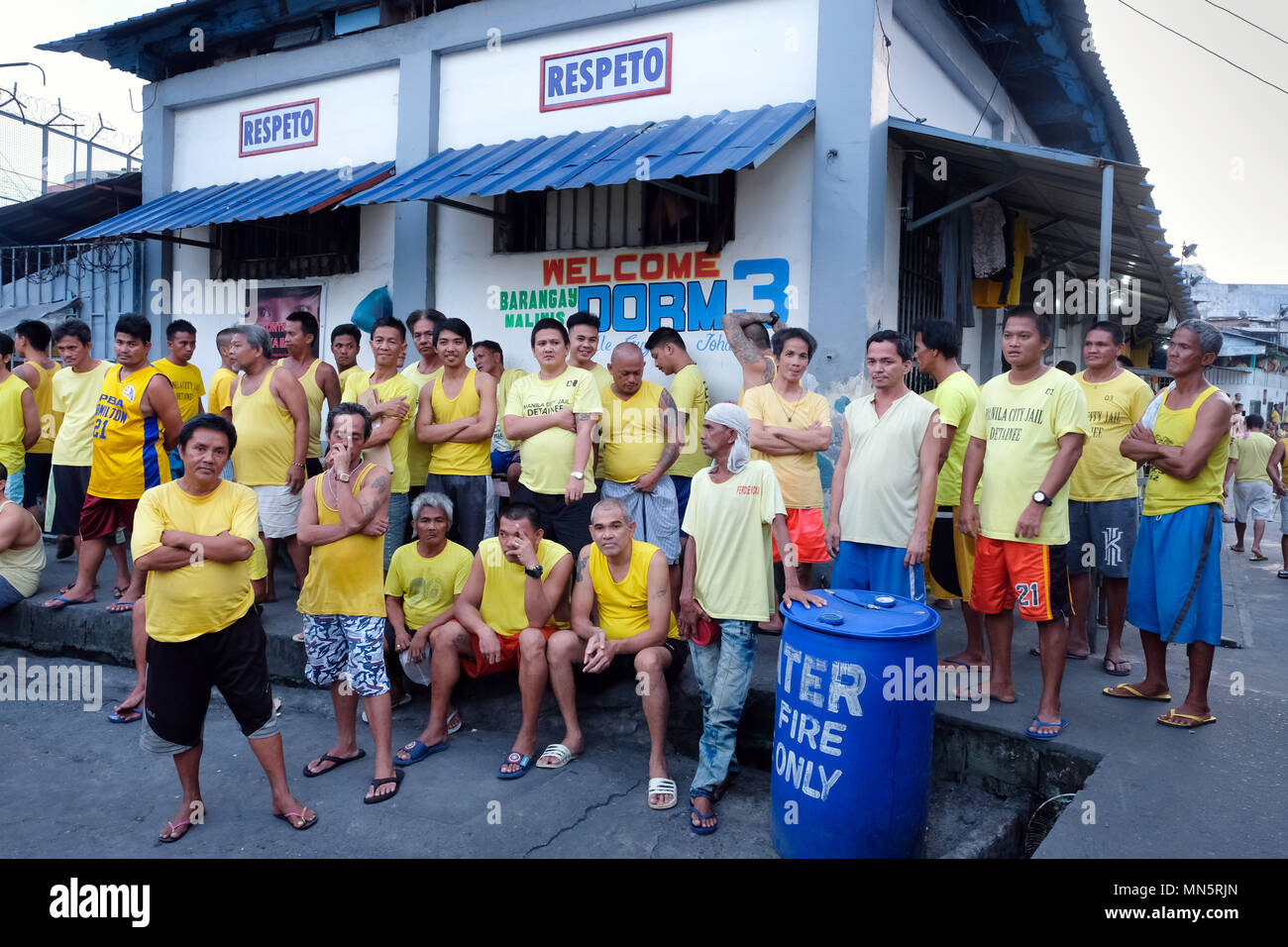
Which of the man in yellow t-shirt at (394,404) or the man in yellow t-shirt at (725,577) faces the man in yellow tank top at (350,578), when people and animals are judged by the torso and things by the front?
the man in yellow t-shirt at (394,404)

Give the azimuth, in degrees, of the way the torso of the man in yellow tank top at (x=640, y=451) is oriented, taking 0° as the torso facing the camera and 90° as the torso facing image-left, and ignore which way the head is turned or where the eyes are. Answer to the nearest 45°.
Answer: approximately 0°

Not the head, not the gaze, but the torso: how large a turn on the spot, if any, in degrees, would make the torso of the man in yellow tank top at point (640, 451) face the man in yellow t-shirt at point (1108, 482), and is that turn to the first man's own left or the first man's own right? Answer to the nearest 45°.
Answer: approximately 90° to the first man's own left

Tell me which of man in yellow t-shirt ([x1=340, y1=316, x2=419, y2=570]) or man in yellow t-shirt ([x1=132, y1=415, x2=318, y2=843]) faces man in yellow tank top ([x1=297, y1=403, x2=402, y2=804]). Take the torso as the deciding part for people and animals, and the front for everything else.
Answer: man in yellow t-shirt ([x1=340, y1=316, x2=419, y2=570])

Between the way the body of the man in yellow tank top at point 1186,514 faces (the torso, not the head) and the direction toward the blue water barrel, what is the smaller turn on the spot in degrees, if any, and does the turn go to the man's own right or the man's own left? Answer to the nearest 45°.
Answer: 0° — they already face it

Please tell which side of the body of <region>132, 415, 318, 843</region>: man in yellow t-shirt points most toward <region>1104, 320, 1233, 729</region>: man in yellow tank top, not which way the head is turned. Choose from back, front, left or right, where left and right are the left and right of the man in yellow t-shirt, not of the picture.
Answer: left
